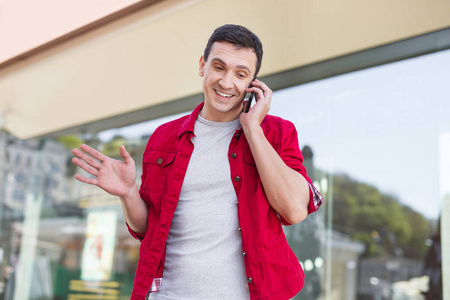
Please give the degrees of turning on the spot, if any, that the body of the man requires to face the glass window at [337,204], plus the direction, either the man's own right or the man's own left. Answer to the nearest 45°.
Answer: approximately 180°

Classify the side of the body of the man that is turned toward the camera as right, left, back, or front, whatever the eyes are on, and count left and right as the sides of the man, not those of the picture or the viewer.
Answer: front
